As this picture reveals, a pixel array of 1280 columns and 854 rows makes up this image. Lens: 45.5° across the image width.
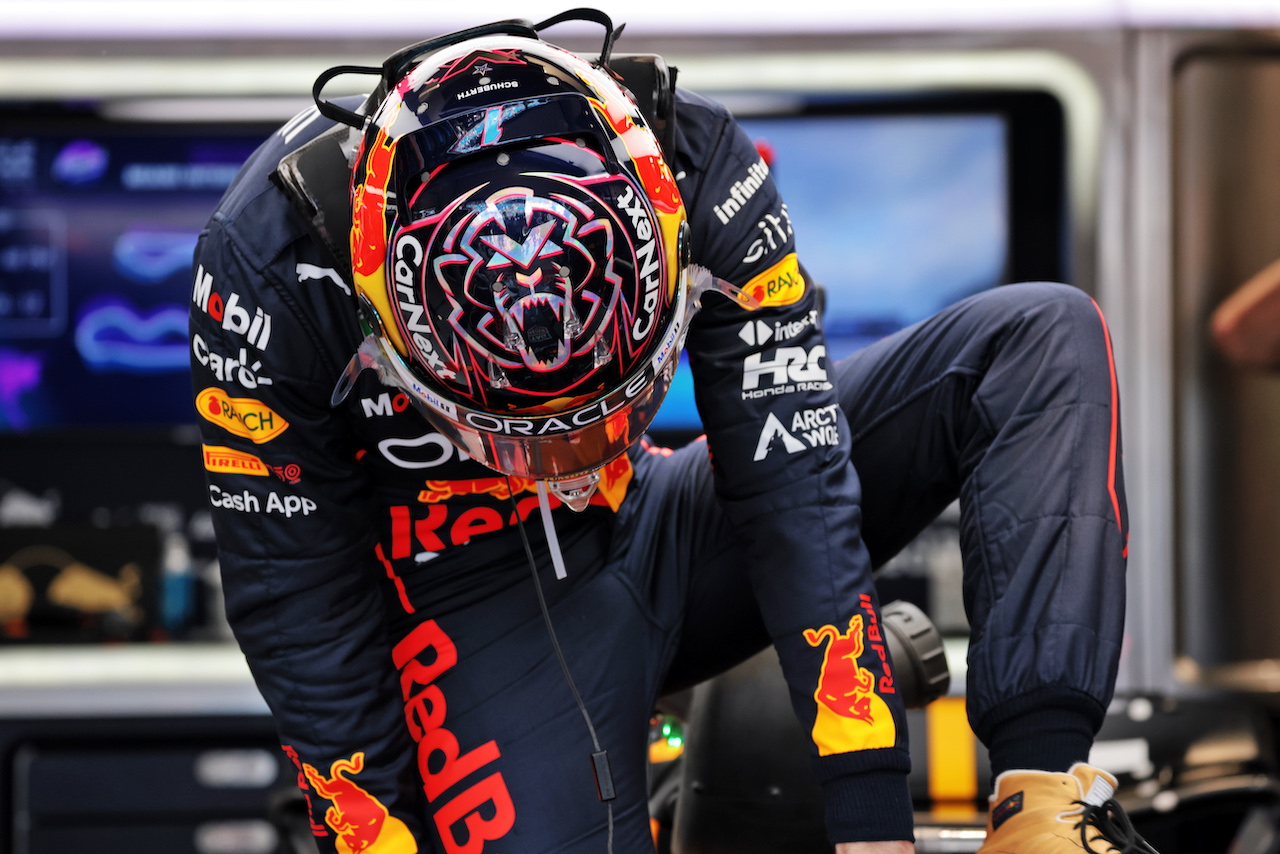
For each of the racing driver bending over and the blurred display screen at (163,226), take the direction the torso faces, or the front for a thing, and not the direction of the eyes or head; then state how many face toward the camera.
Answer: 2

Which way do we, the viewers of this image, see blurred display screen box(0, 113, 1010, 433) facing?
facing the viewer

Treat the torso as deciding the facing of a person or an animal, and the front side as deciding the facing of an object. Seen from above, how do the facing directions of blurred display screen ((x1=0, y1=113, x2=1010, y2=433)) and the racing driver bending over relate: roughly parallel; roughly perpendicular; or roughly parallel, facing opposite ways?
roughly parallel

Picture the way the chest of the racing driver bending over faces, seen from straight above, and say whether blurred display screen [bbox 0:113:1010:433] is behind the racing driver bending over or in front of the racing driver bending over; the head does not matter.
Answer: behind
